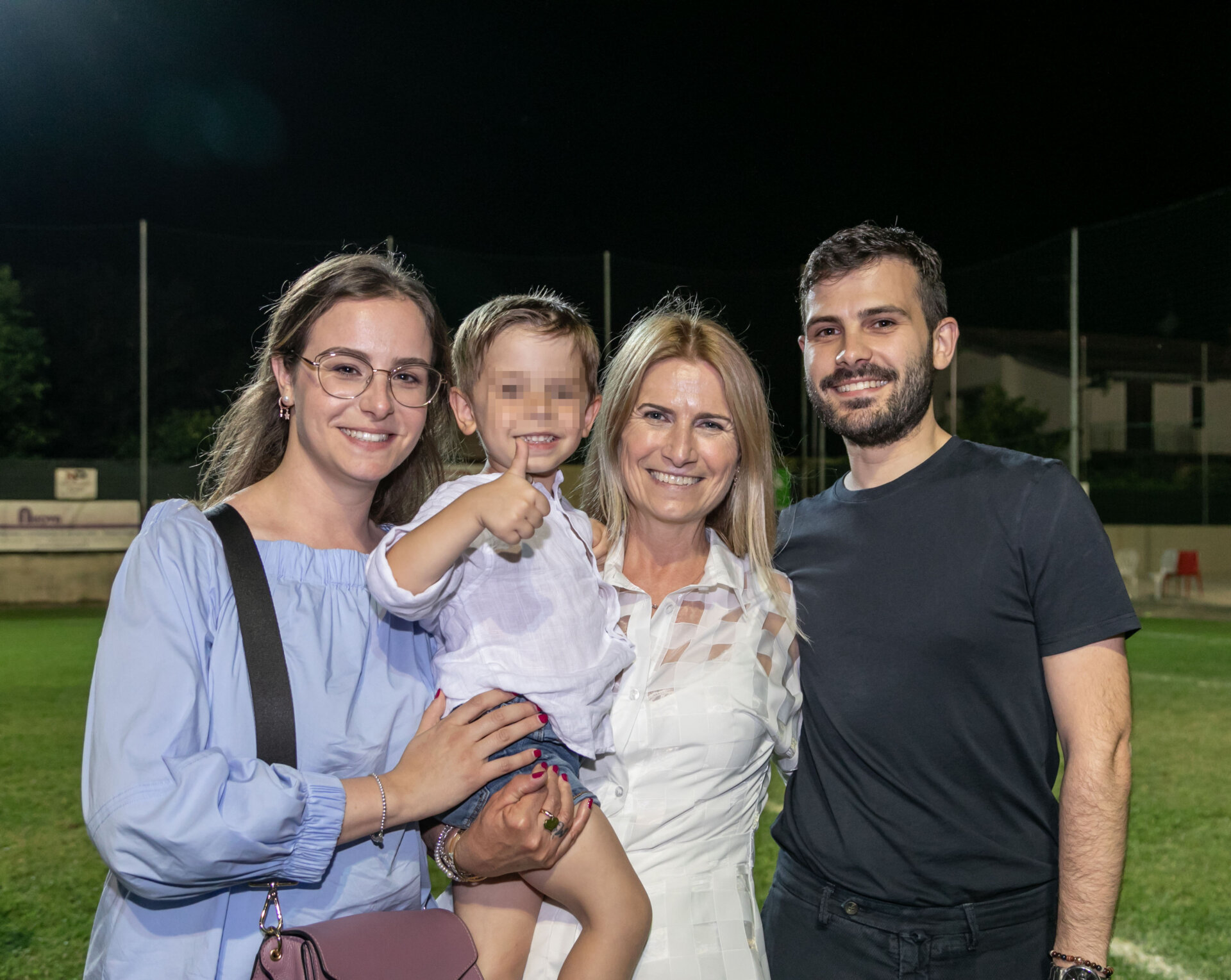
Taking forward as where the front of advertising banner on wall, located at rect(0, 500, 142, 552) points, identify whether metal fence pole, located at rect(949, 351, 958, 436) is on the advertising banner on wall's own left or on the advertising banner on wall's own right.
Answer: on the advertising banner on wall's own left

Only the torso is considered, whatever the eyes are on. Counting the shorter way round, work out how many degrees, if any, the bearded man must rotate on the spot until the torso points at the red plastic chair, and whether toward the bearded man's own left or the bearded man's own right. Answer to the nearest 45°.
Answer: approximately 135° to the bearded man's own right

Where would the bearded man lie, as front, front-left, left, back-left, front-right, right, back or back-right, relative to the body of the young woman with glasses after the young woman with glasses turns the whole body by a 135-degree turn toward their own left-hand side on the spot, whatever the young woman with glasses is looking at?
right

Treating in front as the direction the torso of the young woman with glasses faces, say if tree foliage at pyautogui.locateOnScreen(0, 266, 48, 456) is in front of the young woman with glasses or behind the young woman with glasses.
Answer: behind

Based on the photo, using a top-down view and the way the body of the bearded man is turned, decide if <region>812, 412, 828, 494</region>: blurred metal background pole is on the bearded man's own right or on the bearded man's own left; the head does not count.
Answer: on the bearded man's own right

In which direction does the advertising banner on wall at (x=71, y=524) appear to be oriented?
toward the camera

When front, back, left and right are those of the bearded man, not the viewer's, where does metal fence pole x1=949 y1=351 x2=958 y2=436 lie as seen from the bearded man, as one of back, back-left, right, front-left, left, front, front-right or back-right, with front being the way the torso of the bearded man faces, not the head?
back-right

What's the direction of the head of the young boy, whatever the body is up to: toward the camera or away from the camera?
toward the camera

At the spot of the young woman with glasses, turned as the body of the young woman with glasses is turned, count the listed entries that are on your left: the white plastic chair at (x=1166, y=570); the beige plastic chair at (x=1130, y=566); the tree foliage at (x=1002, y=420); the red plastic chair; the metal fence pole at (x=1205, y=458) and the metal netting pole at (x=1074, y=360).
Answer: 6

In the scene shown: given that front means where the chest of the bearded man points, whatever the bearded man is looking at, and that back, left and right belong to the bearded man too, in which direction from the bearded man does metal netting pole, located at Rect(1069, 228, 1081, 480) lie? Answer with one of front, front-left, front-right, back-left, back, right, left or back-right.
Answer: back-right

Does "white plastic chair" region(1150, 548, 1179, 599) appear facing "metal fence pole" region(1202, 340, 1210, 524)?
no

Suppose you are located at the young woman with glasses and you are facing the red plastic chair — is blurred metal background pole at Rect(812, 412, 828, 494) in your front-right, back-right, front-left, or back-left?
front-left

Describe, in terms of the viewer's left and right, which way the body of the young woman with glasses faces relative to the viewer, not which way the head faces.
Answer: facing the viewer and to the right of the viewer

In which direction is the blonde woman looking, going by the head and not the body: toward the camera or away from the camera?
toward the camera

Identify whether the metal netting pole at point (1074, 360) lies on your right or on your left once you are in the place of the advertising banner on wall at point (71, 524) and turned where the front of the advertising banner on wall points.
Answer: on your left

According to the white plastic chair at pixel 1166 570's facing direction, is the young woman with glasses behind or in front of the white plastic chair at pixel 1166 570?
in front

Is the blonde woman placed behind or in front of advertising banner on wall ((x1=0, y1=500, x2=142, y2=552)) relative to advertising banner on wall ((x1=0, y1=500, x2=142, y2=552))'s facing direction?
in front
